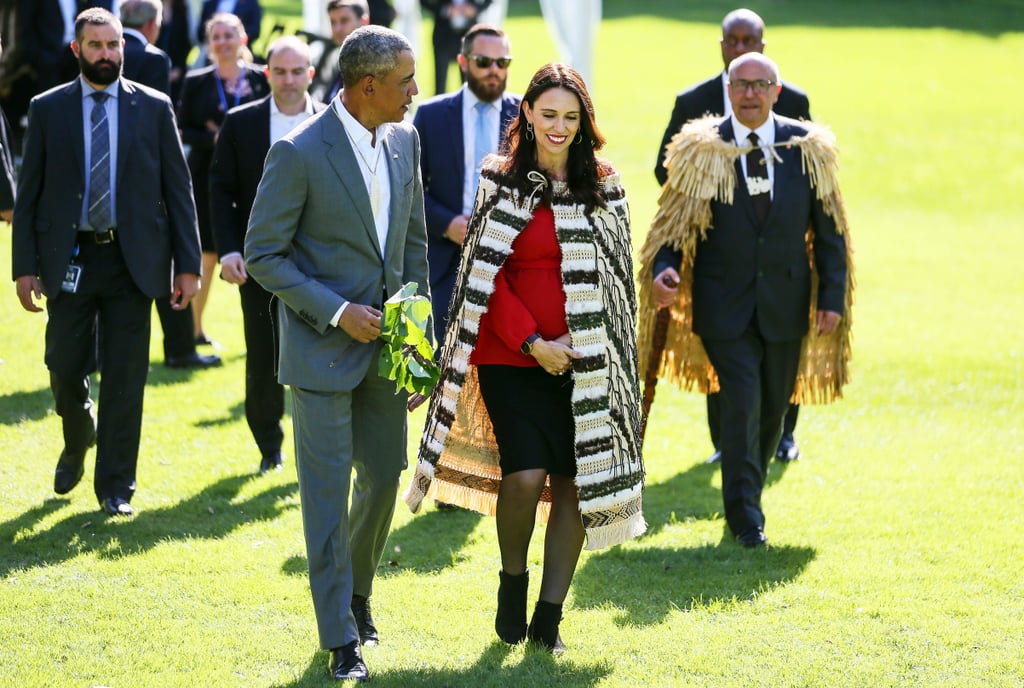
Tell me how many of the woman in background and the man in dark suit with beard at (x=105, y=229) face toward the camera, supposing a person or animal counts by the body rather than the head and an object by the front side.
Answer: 2

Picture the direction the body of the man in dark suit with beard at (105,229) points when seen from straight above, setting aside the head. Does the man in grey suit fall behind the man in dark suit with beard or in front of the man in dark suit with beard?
in front

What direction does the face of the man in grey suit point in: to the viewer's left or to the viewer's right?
to the viewer's right

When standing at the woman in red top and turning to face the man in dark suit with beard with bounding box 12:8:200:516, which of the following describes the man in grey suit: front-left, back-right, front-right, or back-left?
front-left

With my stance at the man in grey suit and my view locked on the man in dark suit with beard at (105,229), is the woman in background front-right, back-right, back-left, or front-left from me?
front-right

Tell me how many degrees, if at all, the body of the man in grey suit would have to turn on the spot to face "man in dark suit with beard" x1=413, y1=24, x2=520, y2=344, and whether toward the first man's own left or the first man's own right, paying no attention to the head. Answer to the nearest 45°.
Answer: approximately 135° to the first man's own left

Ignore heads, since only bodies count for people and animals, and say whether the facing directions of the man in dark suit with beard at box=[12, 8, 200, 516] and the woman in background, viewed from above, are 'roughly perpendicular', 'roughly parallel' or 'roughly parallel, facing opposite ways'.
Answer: roughly parallel

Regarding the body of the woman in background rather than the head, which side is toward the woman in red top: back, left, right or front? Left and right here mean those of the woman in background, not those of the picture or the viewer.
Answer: front

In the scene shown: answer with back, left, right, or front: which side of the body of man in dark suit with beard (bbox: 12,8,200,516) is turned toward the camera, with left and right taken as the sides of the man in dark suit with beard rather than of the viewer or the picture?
front

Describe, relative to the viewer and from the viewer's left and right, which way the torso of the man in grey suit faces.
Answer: facing the viewer and to the right of the viewer

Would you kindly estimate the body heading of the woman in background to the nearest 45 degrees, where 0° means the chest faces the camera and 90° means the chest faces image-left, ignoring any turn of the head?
approximately 0°

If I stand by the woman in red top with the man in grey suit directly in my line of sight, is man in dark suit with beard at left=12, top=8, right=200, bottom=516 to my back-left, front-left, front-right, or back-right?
front-right

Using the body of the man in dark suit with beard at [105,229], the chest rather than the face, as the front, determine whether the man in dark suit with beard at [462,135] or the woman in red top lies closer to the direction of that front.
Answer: the woman in red top

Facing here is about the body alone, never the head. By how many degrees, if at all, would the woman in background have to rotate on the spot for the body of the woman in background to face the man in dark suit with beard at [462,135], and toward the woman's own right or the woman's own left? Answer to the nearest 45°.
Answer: approximately 45° to the woman's own left

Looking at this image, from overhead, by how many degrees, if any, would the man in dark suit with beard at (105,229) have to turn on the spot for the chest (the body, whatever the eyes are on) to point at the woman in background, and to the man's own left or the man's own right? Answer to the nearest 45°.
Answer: approximately 180°

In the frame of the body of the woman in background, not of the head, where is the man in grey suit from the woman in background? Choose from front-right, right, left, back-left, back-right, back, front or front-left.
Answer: front

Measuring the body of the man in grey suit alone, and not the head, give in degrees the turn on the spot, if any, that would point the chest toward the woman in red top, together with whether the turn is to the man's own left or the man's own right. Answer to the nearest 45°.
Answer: approximately 45° to the man's own left
